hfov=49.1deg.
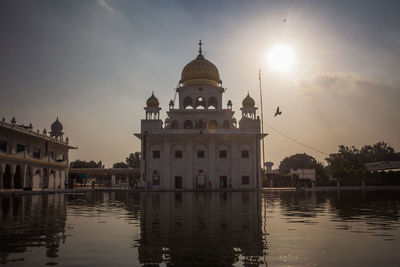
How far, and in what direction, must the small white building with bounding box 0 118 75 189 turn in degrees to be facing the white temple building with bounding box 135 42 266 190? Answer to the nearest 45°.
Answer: approximately 45° to its left

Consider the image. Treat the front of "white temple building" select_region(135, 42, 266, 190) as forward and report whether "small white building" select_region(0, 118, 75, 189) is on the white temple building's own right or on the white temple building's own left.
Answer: on the white temple building's own right

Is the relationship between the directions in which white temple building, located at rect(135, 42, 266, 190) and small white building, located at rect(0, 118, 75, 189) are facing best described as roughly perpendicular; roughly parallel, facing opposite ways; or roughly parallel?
roughly perpendicular

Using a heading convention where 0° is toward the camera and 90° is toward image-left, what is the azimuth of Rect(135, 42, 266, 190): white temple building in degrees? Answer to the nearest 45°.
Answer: approximately 0°

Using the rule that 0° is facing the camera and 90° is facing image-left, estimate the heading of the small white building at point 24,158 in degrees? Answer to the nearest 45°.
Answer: approximately 315°
